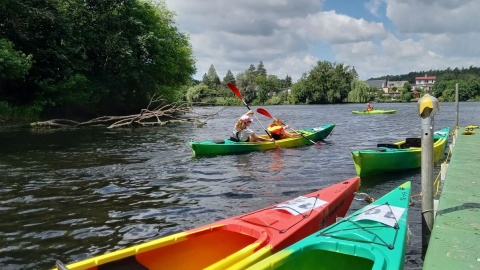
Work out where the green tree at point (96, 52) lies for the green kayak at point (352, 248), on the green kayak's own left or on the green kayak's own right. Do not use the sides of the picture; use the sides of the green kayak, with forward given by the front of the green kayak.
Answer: on the green kayak's own left

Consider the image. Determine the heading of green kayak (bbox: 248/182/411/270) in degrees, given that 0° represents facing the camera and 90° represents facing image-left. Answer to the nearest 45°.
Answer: approximately 225°

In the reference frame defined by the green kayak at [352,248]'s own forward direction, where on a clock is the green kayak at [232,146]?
the green kayak at [232,146] is roughly at 10 o'clock from the green kayak at [352,248].

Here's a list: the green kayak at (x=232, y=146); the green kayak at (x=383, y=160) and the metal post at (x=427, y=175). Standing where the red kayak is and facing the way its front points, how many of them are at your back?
0

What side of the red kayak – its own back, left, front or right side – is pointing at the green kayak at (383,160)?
front

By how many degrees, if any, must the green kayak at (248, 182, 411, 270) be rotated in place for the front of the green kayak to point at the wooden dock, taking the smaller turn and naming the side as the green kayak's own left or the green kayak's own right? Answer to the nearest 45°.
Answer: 0° — it already faces it

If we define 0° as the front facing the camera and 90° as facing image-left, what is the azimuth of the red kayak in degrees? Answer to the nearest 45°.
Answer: approximately 225°

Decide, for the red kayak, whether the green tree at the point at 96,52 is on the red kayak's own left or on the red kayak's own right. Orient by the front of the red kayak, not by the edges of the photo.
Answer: on the red kayak's own left

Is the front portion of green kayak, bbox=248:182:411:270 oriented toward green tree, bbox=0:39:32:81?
no

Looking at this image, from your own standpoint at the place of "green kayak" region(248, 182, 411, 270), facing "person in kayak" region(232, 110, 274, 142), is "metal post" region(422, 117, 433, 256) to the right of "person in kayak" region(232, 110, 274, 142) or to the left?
right

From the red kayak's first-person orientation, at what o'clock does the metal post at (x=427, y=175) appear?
The metal post is roughly at 1 o'clock from the red kayak.

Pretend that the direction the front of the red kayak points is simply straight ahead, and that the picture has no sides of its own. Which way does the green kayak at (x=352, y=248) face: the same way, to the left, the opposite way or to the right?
the same way
